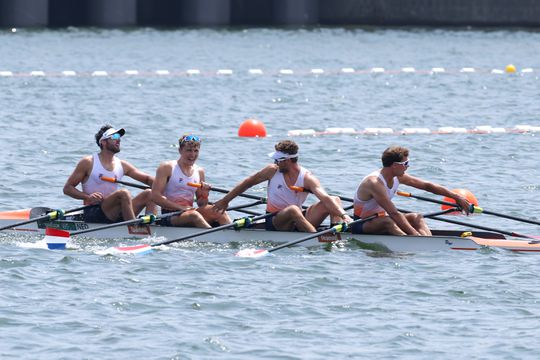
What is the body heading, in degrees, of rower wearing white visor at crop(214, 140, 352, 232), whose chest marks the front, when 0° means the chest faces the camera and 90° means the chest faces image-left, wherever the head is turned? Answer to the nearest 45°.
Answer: approximately 315°

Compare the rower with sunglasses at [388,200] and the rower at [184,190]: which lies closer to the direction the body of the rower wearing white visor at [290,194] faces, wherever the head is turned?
the rower with sunglasses

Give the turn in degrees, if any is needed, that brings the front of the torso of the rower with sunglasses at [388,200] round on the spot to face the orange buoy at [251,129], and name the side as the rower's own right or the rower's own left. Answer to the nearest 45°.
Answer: approximately 90° to the rower's own left

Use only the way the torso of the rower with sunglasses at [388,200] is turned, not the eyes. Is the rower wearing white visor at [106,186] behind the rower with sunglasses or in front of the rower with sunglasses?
behind

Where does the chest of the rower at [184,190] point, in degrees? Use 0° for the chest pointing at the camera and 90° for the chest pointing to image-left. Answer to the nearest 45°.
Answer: approximately 315°

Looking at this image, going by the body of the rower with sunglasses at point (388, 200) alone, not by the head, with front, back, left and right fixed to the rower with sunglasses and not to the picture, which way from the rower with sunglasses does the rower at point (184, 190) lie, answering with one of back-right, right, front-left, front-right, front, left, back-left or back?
back

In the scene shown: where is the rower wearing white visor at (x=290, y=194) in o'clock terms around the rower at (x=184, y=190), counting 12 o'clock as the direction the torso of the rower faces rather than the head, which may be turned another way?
The rower wearing white visor is roughly at 11 o'clock from the rower.

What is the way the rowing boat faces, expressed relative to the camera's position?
facing to the left of the viewer

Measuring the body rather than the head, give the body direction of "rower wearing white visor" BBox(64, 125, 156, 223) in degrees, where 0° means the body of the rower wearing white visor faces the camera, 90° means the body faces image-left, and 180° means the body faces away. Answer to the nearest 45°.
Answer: approximately 315°

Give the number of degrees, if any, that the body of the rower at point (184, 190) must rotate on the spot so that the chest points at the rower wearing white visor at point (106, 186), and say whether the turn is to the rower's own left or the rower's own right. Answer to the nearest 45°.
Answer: approximately 135° to the rower's own right

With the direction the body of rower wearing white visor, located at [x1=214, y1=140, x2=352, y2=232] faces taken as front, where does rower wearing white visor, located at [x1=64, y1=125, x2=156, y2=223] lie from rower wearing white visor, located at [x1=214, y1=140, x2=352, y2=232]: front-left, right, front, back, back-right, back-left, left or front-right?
back-right

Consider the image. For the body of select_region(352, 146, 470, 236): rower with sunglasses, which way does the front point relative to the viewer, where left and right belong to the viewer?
facing to the right of the viewer

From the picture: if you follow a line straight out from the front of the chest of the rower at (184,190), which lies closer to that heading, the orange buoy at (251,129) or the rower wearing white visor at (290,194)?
the rower wearing white visor

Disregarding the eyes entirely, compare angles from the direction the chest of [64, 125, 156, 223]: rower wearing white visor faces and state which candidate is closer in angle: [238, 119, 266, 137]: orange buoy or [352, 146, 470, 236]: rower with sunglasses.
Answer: the rower with sunglasses
